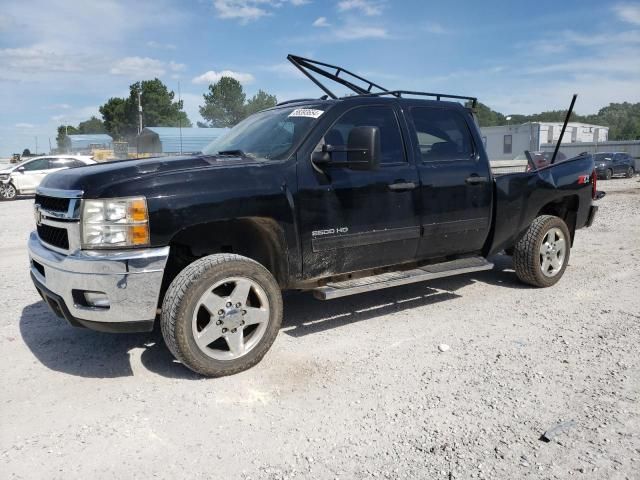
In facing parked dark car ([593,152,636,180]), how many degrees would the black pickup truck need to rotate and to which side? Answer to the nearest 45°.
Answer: approximately 180°

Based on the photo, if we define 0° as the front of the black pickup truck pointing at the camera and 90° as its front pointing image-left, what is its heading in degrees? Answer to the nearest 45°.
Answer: approximately 45°

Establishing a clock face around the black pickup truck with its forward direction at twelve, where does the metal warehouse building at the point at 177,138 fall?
The metal warehouse building is roughly at 4 o'clock from the black pickup truck.
